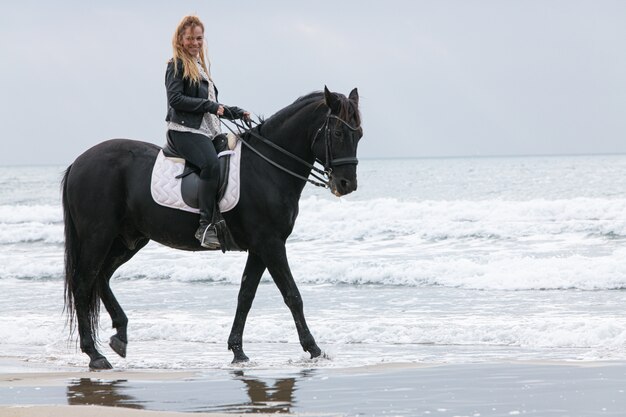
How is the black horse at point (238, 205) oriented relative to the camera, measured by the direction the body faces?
to the viewer's right
